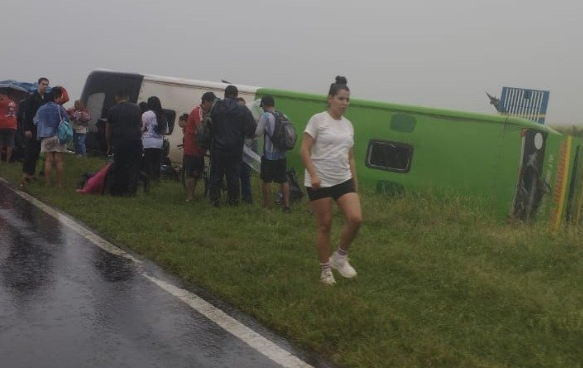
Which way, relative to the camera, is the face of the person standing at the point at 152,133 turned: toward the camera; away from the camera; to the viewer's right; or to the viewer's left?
away from the camera

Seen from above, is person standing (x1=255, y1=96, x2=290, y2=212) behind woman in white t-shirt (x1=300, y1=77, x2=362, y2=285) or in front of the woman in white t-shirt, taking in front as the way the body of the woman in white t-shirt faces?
behind

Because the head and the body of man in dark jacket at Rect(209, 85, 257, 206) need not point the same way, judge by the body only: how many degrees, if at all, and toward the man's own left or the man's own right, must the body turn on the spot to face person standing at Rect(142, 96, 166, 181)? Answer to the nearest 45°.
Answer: approximately 45° to the man's own left

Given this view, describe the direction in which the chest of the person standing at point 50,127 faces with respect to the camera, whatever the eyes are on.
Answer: away from the camera

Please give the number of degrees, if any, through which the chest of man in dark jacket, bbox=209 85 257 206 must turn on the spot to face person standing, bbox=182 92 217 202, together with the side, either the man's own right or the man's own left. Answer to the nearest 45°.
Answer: approximately 45° to the man's own left

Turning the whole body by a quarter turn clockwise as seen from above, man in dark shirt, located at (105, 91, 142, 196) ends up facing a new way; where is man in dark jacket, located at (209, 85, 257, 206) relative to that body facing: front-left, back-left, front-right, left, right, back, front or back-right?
front-right

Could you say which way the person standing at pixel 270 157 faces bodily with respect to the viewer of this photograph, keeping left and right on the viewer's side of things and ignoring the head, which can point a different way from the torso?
facing away from the viewer and to the left of the viewer

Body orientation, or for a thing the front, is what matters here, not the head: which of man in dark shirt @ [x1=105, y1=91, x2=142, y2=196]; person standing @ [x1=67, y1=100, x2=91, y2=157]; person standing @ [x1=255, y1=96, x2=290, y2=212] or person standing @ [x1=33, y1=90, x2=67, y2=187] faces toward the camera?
person standing @ [x1=67, y1=100, x2=91, y2=157]

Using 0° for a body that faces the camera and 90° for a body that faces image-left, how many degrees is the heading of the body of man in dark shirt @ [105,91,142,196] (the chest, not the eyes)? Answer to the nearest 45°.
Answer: approximately 180°

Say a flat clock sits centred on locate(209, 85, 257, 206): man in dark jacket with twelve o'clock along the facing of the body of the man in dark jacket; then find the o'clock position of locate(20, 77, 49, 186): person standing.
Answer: The person standing is roughly at 10 o'clock from the man in dark jacket.

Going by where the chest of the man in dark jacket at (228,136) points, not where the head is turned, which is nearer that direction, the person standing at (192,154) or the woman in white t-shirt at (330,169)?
the person standing
